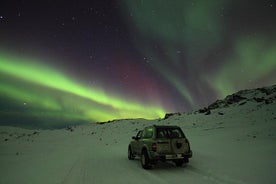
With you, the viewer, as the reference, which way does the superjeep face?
facing away from the viewer and to the left of the viewer
